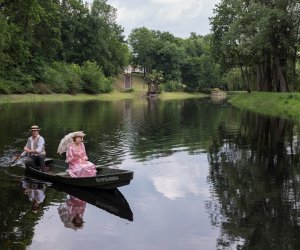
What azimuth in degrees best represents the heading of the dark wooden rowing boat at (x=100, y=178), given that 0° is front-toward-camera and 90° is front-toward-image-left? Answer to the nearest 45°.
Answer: approximately 315°
